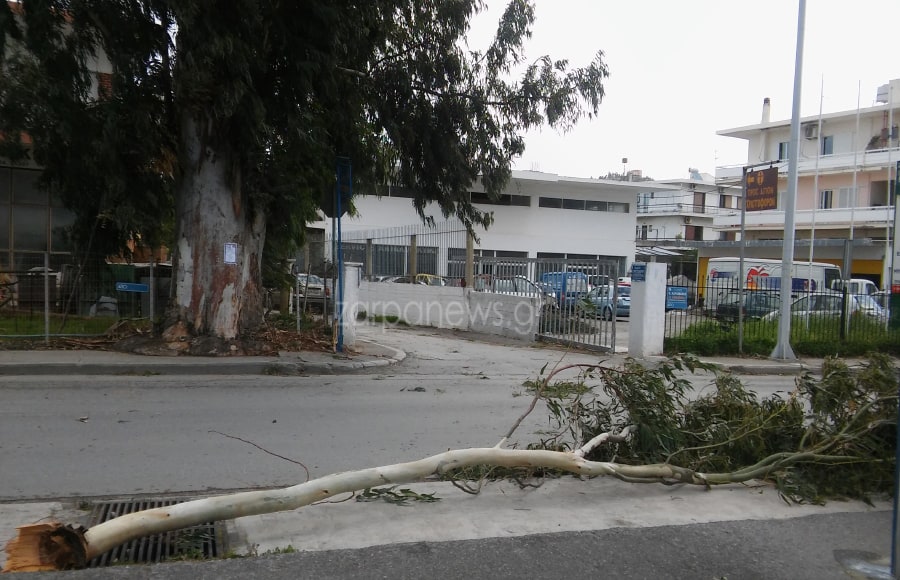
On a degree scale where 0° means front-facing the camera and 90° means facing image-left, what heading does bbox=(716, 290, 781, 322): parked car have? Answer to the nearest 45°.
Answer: approximately 45°

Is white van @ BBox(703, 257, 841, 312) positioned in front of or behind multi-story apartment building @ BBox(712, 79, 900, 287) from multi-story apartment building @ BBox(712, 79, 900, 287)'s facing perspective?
in front

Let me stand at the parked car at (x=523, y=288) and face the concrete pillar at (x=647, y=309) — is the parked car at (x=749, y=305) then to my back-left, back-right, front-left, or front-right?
front-left

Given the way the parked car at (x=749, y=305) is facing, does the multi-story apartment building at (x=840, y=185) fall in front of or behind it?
behind

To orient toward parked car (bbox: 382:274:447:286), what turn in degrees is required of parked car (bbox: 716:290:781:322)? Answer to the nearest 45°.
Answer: approximately 45° to its right

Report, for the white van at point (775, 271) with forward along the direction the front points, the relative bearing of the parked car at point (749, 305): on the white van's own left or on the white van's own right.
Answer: on the white van's own right
